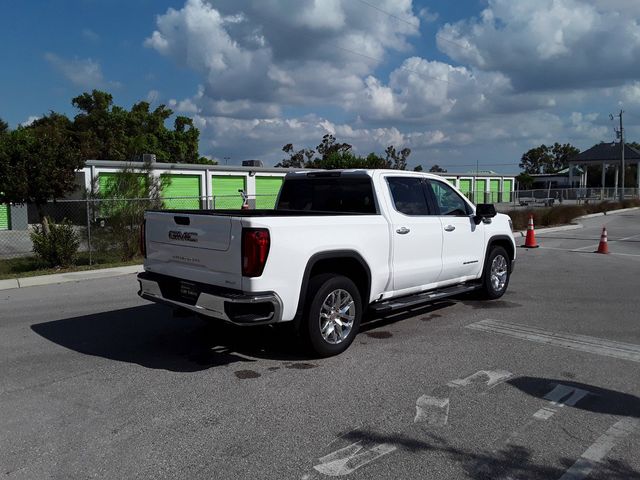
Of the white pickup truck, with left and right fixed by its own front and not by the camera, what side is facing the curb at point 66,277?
left

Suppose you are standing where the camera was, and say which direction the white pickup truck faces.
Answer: facing away from the viewer and to the right of the viewer

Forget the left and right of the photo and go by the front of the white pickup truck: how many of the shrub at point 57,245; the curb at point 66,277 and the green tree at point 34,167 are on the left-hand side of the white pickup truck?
3

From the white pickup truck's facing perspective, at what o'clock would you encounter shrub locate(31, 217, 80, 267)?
The shrub is roughly at 9 o'clock from the white pickup truck.

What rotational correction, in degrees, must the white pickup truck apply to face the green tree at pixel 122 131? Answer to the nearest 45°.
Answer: approximately 90° to its left

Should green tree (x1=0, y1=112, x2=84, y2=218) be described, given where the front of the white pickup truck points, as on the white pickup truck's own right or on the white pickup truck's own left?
on the white pickup truck's own left

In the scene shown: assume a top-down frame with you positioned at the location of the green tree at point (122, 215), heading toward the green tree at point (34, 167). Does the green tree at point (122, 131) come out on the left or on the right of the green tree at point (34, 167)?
right

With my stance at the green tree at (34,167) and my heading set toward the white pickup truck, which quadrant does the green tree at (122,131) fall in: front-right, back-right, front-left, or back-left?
back-left
